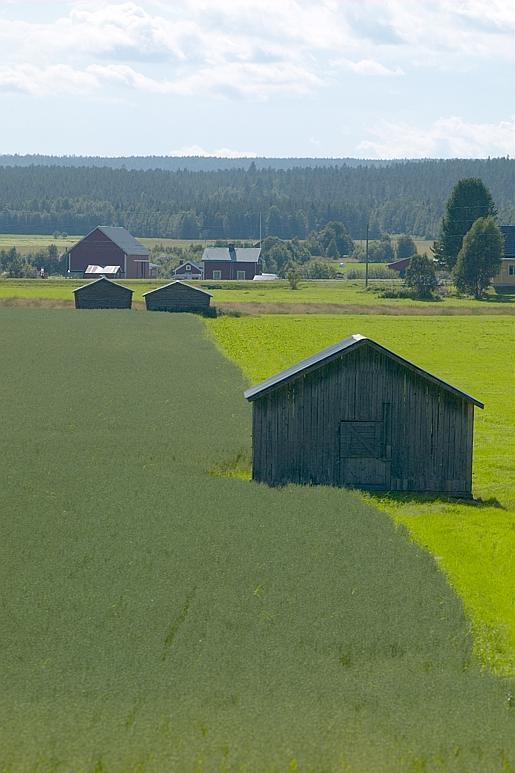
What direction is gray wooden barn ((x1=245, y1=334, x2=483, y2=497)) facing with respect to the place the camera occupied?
facing the viewer
